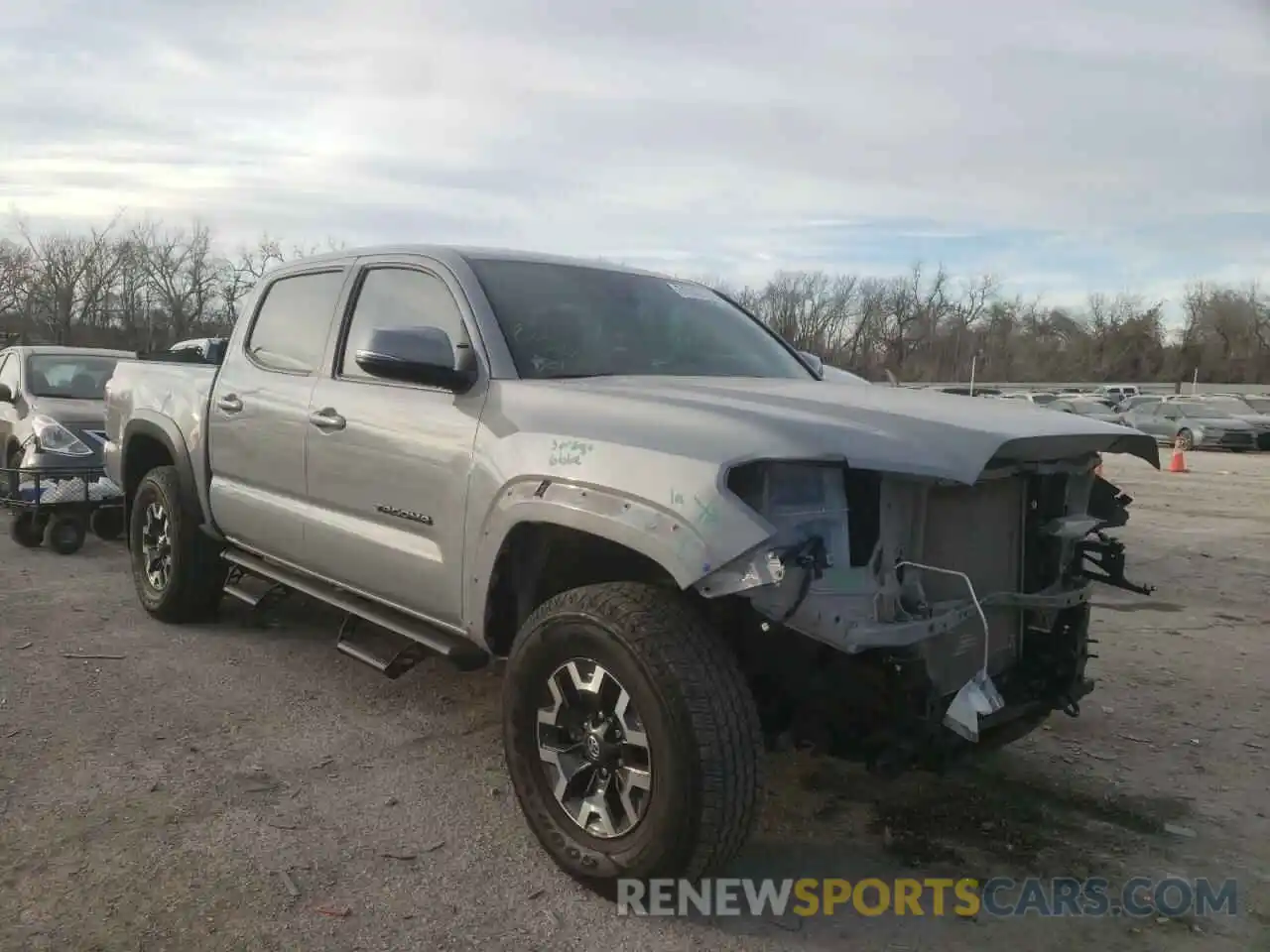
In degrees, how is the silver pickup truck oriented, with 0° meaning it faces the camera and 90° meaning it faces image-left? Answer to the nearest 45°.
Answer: approximately 315°
